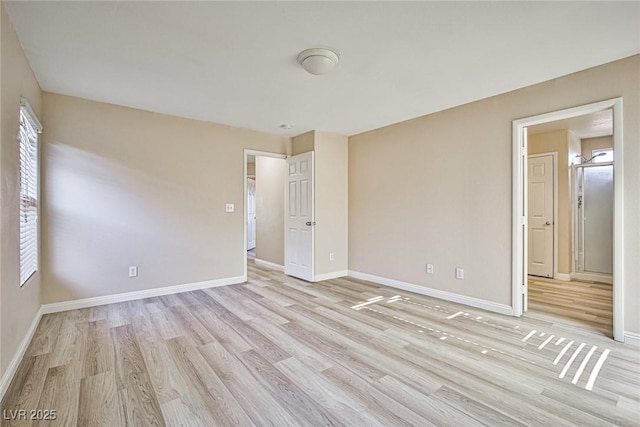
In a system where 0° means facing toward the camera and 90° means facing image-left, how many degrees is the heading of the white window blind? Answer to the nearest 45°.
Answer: approximately 270°

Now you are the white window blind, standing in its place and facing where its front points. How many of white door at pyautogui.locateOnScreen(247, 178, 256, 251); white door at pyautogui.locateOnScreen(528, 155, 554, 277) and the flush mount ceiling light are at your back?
0

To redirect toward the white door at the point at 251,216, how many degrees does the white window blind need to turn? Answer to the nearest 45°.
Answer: approximately 45° to its left

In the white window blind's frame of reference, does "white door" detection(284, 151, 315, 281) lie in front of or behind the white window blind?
in front

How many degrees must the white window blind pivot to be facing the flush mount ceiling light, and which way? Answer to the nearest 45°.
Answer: approximately 45° to its right

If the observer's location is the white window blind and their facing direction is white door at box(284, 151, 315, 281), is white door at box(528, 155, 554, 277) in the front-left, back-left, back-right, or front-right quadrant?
front-right

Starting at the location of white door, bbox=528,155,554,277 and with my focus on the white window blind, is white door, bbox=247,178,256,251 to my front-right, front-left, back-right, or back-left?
front-right

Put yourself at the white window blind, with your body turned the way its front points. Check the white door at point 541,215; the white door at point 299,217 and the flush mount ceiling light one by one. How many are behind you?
0
